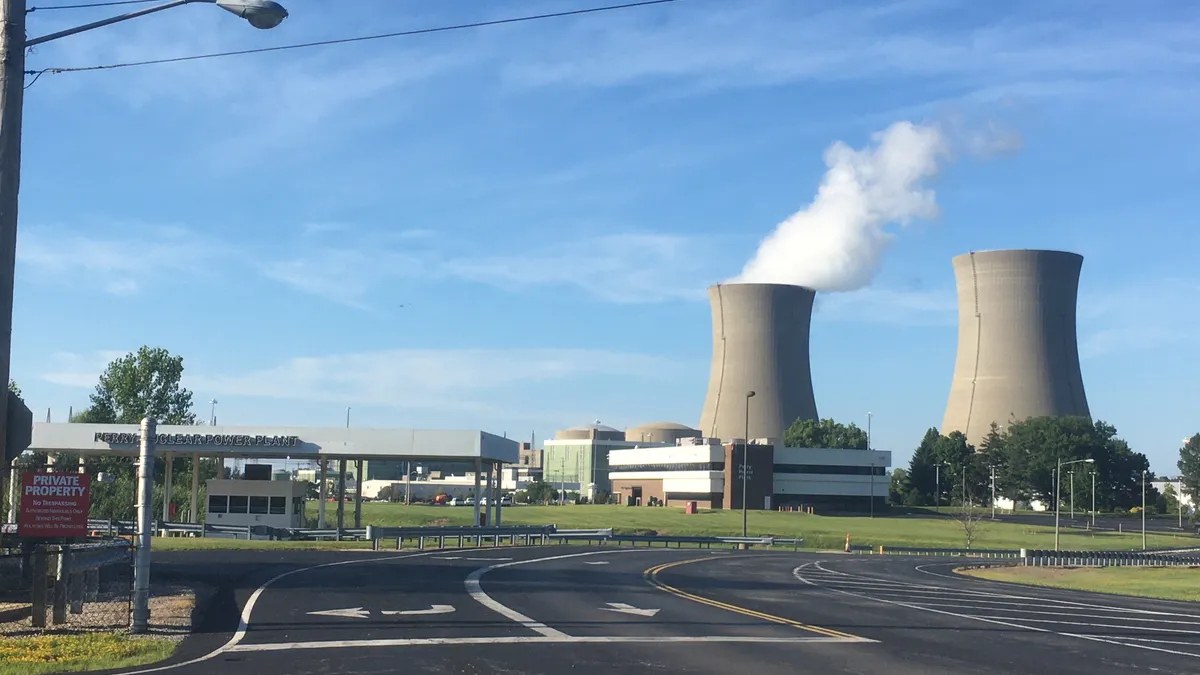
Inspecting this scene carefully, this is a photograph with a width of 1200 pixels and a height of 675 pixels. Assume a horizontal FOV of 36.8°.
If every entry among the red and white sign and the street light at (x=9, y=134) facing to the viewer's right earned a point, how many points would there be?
1

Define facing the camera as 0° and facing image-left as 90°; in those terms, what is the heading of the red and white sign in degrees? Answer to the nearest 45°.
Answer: approximately 0°

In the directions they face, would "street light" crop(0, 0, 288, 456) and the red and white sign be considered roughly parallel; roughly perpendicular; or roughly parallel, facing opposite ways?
roughly perpendicular

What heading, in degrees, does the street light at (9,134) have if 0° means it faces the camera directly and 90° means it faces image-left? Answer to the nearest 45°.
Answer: approximately 270°
